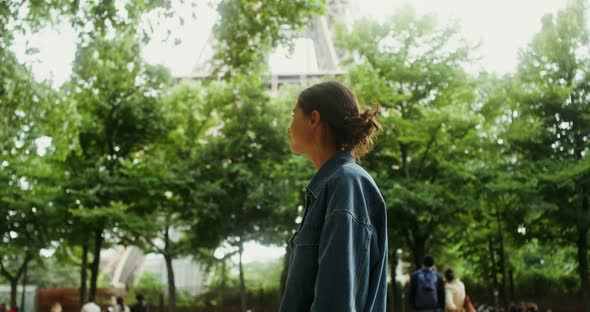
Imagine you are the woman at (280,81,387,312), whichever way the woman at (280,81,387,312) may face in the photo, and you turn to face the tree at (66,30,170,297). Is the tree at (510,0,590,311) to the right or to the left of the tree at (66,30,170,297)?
right

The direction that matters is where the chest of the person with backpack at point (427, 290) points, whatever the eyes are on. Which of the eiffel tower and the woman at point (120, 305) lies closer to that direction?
the eiffel tower

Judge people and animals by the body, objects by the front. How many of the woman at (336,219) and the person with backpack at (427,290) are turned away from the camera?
1

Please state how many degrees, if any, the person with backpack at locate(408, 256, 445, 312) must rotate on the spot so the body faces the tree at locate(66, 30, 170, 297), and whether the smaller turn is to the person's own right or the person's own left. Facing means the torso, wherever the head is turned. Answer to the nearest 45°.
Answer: approximately 45° to the person's own left

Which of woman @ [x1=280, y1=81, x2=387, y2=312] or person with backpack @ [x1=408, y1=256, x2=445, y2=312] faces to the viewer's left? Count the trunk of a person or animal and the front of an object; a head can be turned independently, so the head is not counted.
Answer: the woman

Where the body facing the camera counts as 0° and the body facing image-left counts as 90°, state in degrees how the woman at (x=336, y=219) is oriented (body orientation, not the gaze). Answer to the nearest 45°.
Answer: approximately 90°

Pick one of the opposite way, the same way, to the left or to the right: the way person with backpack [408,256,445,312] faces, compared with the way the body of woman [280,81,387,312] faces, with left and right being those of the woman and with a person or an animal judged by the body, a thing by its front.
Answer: to the right

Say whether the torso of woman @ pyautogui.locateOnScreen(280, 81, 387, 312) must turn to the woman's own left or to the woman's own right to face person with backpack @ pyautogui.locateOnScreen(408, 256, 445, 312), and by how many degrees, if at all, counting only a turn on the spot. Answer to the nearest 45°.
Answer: approximately 90° to the woman's own right

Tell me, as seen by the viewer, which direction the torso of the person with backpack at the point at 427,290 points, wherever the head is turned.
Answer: away from the camera

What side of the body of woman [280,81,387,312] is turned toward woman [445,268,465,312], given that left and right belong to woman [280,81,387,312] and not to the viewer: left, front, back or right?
right
